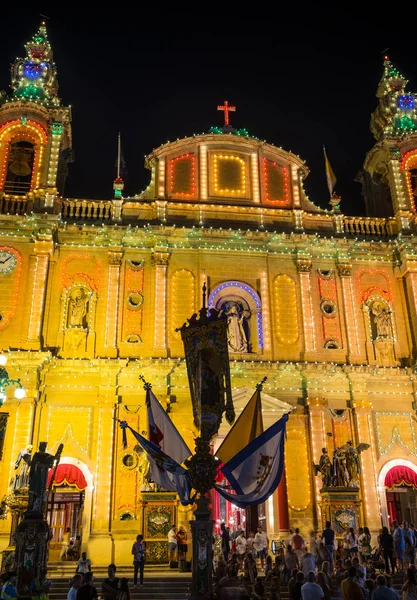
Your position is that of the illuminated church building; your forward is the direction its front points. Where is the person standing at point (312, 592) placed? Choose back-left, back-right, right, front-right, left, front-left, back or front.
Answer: front

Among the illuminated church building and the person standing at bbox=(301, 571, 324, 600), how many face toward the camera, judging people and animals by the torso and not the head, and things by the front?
1

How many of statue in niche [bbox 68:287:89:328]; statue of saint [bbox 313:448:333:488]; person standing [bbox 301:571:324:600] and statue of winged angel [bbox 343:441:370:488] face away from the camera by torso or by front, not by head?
1

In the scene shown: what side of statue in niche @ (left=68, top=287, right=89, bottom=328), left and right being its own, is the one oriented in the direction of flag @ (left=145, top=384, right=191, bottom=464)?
front

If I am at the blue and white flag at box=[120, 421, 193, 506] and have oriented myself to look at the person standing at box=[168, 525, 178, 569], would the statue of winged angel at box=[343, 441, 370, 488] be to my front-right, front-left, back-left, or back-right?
front-right

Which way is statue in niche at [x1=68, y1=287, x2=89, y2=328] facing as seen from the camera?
toward the camera

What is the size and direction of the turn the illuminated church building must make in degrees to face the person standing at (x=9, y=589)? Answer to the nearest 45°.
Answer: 0° — it already faces them

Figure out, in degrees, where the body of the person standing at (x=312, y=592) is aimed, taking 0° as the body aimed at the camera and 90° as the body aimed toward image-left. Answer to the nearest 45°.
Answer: approximately 180°

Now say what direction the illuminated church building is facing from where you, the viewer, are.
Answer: facing the viewer

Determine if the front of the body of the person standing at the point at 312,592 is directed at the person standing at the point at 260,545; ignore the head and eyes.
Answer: yes

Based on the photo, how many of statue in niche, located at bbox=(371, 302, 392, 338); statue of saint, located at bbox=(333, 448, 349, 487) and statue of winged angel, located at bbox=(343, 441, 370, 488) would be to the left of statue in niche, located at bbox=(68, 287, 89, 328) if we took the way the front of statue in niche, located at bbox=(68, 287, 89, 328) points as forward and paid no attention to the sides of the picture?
3

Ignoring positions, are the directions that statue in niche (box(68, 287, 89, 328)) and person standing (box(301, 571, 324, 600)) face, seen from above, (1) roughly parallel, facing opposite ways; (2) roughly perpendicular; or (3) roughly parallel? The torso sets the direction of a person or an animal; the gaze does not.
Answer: roughly parallel, facing opposite ways

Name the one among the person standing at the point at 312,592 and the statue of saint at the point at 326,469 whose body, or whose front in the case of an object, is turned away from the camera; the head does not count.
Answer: the person standing

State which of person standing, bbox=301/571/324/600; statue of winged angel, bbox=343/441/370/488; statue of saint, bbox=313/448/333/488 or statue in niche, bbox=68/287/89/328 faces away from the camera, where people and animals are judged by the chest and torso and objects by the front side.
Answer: the person standing

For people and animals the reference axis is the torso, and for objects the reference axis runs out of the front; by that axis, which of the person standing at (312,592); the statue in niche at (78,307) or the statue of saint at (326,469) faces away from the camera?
the person standing
